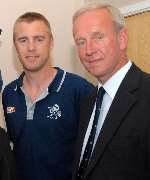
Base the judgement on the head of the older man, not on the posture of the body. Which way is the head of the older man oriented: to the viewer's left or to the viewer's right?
to the viewer's left

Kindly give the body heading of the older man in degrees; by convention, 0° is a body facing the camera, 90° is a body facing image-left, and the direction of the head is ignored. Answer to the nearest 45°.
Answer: approximately 45°

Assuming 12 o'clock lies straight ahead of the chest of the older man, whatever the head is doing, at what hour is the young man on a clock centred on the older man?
The young man is roughly at 3 o'clock from the older man.
